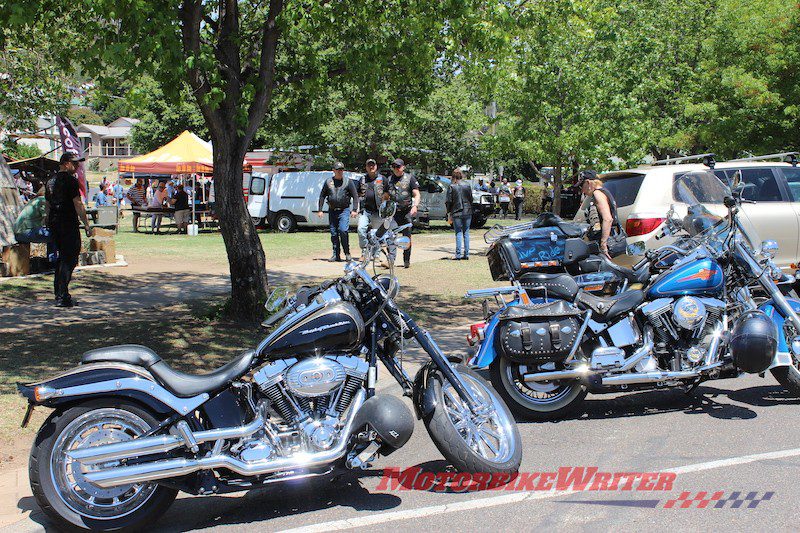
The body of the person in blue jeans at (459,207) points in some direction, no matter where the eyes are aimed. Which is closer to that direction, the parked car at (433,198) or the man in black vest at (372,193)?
the parked car

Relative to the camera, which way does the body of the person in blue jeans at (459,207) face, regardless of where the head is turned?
away from the camera

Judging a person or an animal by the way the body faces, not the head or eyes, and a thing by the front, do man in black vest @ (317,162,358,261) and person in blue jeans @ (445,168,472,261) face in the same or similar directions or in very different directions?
very different directions

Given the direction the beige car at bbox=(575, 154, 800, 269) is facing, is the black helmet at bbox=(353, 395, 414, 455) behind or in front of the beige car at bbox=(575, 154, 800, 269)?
behind

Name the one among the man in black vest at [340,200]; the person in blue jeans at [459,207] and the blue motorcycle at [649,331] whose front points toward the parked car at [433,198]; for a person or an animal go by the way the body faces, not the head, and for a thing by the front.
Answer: the person in blue jeans

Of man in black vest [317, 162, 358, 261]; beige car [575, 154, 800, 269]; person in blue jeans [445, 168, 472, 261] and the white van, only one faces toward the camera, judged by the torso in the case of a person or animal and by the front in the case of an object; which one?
the man in black vest

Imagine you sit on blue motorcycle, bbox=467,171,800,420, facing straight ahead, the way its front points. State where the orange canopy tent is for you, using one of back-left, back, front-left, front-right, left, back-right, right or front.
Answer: back-left

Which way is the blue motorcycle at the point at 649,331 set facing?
to the viewer's right

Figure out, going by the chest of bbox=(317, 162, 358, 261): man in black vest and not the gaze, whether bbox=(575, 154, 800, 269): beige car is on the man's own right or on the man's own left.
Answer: on the man's own left

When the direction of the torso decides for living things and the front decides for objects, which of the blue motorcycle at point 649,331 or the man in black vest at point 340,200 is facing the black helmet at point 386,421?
the man in black vest

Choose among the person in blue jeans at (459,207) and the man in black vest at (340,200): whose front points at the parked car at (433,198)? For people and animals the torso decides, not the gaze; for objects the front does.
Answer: the person in blue jeans
